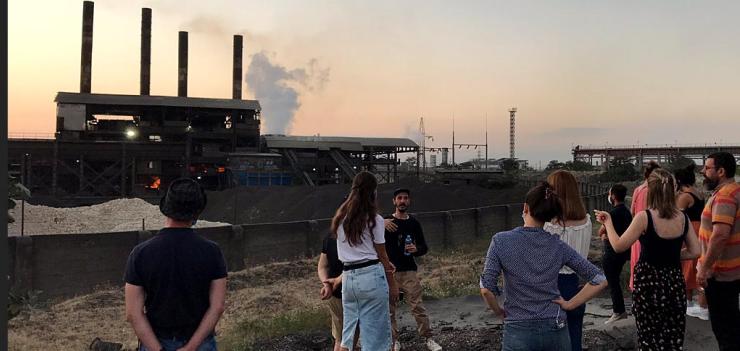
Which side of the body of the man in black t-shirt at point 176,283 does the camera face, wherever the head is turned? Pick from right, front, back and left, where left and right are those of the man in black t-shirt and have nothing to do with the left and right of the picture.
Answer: back

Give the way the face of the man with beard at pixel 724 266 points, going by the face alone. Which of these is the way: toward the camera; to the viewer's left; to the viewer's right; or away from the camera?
to the viewer's left

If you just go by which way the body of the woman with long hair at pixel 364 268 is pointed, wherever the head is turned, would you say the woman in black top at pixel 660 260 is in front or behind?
in front

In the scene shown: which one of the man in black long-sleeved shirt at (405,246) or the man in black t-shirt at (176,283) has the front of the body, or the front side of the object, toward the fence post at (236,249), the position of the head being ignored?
the man in black t-shirt at (176,283)

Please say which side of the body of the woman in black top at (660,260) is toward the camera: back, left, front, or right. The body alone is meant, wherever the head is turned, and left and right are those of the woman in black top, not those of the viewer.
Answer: back

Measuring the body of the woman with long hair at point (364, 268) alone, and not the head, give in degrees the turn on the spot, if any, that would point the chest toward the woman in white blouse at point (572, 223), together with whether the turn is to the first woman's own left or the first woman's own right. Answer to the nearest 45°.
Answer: approximately 45° to the first woman's own right

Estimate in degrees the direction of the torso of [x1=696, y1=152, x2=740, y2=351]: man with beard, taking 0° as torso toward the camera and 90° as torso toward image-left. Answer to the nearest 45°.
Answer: approximately 90°

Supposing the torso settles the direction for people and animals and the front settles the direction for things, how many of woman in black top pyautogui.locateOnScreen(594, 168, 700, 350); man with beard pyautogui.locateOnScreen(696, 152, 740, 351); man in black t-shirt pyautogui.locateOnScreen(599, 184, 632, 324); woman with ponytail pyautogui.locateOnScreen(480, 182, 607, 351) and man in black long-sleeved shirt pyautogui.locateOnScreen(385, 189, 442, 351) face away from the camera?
2

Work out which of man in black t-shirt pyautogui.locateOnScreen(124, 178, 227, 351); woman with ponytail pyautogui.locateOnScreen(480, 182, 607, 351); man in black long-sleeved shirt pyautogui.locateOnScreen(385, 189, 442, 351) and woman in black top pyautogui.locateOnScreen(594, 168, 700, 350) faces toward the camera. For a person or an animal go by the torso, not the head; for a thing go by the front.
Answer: man in black long-sleeved shirt pyautogui.locateOnScreen(385, 189, 442, 351)

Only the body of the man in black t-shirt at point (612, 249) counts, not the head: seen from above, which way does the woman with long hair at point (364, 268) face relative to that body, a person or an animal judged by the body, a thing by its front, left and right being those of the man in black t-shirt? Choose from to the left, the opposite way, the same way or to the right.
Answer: to the right

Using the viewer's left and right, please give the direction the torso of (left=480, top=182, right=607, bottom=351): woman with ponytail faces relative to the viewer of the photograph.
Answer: facing away from the viewer

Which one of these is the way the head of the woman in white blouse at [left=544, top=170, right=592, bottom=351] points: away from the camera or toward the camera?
away from the camera

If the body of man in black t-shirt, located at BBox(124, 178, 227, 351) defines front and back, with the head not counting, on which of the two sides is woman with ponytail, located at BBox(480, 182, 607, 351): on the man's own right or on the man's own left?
on the man's own right

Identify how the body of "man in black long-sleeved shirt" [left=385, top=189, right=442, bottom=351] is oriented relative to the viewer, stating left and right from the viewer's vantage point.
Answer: facing the viewer

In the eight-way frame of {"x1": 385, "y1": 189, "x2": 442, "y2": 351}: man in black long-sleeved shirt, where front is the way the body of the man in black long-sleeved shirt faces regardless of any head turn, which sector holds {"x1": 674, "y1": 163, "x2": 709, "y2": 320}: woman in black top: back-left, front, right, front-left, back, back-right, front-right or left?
left
